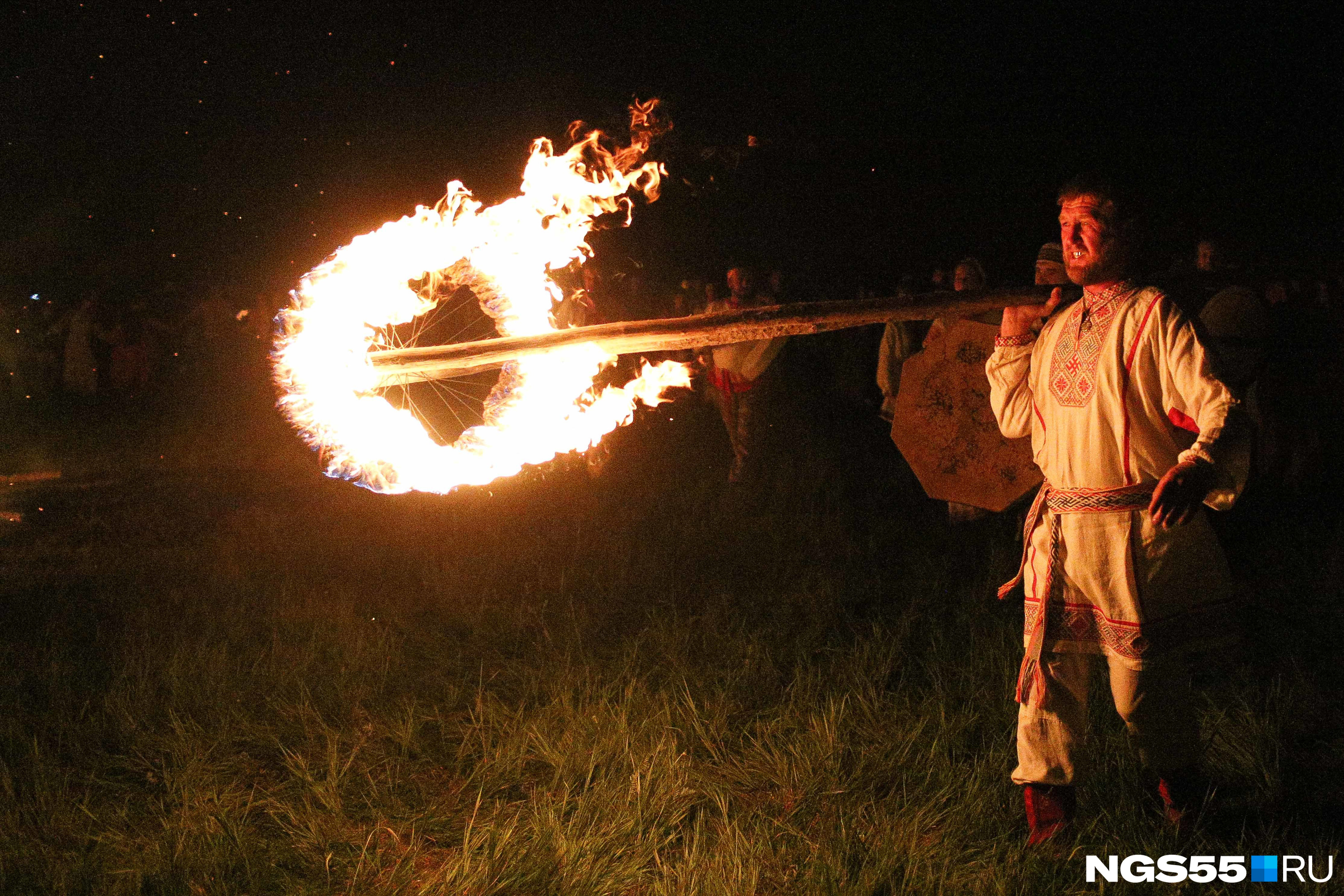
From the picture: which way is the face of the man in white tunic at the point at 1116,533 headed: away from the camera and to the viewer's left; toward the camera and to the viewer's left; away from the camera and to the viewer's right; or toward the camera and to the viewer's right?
toward the camera and to the viewer's left

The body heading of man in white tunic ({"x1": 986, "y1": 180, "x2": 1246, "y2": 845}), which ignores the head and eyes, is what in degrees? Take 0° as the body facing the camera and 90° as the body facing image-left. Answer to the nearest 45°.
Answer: approximately 45°

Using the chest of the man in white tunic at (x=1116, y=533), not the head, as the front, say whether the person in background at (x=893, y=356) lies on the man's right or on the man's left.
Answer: on the man's right

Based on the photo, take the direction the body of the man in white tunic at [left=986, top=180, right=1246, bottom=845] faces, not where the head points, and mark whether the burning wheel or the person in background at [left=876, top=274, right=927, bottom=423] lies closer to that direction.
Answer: the burning wheel

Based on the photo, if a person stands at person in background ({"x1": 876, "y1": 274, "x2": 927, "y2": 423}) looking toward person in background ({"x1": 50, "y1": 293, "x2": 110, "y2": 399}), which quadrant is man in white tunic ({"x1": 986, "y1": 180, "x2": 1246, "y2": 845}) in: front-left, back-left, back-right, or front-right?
back-left

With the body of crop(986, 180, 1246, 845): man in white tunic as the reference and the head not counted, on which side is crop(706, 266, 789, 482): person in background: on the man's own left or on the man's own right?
on the man's own right

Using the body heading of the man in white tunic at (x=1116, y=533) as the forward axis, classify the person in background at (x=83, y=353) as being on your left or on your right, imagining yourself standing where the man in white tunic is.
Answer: on your right
